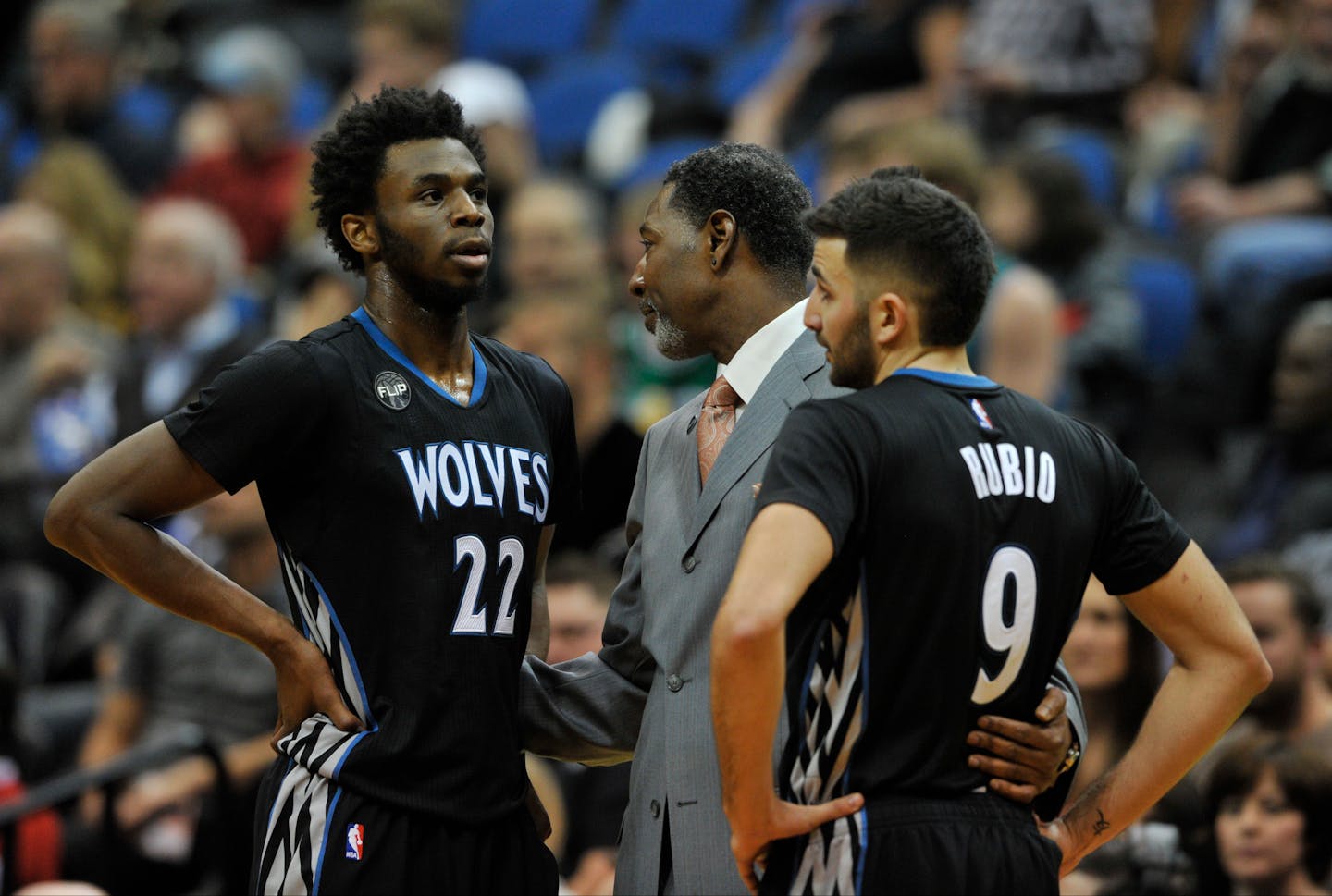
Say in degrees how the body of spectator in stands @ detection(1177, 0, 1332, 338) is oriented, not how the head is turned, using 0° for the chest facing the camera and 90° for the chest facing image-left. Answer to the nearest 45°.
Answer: approximately 45°

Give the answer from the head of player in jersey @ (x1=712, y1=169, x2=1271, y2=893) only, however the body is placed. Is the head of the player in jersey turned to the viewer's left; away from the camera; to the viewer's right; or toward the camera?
to the viewer's left

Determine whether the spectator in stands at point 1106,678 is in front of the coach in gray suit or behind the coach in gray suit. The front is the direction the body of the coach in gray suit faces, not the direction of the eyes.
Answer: behind

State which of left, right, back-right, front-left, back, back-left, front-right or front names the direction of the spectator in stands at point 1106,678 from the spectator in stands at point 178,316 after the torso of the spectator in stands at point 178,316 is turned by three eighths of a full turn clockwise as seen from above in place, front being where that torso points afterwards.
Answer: back-right

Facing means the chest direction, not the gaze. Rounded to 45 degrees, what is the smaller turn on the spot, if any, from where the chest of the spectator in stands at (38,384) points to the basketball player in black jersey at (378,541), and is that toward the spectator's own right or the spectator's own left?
approximately 45° to the spectator's own left

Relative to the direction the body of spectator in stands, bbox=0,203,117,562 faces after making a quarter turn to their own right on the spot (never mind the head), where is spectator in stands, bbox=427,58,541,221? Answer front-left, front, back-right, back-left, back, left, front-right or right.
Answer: back-right

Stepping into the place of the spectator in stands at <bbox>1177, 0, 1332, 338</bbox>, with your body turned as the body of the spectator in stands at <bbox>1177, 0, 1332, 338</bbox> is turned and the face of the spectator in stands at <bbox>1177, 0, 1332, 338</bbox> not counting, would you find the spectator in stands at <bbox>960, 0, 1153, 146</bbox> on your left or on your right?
on your right

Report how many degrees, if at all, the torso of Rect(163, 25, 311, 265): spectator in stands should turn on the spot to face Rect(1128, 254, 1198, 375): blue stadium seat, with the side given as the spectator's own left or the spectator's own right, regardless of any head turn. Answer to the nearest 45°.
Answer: approximately 45° to the spectator's own left

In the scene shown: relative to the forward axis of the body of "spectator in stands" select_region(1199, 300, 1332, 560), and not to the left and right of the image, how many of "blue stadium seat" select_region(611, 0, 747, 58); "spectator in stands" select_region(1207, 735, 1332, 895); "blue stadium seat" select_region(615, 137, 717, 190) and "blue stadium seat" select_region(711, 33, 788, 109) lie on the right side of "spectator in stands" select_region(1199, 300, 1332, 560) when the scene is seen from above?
3

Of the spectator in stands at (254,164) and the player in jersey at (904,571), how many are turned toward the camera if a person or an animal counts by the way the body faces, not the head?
1

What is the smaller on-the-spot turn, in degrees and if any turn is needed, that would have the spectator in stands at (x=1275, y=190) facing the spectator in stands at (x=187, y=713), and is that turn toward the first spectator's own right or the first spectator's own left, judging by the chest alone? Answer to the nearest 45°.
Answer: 0° — they already face them
